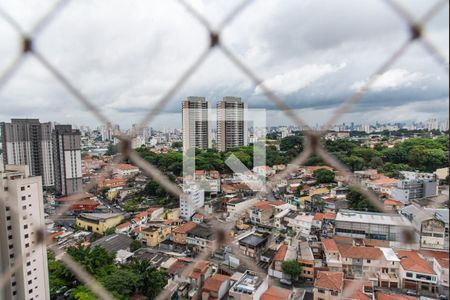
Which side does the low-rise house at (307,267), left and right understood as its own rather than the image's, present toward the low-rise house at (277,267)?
right

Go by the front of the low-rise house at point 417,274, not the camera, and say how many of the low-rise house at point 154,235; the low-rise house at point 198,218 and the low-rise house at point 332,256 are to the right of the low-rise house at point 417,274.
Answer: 3

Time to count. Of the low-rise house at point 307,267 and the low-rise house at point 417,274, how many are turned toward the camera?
2

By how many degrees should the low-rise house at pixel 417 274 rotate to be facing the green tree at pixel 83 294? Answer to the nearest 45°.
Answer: approximately 45° to its right

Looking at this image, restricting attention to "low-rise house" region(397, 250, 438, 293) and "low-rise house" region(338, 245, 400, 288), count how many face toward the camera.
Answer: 2

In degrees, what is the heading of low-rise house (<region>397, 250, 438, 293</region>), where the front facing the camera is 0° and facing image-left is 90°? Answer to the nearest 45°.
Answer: approximately 0°

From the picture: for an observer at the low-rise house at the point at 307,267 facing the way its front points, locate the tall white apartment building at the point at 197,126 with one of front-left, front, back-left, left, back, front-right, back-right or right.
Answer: back-right

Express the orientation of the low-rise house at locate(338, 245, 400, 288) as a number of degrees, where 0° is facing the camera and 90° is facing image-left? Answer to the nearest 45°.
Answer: approximately 0°
